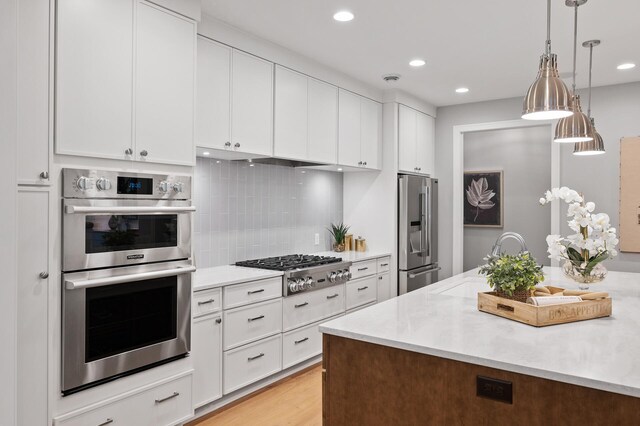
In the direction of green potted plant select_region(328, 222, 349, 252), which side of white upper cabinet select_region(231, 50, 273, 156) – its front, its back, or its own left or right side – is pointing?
left

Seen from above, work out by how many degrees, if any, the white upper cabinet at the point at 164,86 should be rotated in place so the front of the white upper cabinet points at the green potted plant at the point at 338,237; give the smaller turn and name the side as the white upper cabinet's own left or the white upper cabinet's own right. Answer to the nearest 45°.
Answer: approximately 90° to the white upper cabinet's own left

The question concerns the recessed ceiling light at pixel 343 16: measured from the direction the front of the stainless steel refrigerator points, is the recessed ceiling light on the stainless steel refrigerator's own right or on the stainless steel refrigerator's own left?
on the stainless steel refrigerator's own right
